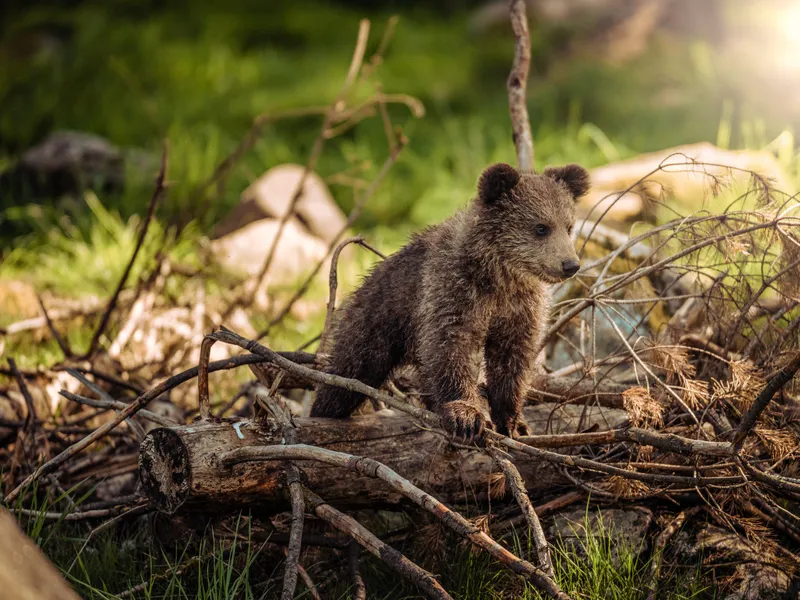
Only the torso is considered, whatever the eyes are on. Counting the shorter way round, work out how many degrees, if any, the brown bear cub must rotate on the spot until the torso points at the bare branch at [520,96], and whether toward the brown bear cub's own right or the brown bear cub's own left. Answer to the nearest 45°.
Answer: approximately 135° to the brown bear cub's own left

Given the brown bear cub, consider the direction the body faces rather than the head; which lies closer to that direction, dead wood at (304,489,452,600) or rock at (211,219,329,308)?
the dead wood

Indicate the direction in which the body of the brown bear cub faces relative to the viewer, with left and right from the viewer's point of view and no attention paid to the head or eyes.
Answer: facing the viewer and to the right of the viewer

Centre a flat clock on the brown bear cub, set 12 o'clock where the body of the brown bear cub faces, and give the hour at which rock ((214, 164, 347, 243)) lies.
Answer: The rock is roughly at 7 o'clock from the brown bear cub.

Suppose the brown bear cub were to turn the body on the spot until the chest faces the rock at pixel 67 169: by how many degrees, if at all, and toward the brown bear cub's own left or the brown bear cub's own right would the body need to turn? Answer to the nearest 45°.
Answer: approximately 180°

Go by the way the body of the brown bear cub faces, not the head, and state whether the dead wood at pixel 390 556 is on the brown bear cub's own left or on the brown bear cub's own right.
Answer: on the brown bear cub's own right

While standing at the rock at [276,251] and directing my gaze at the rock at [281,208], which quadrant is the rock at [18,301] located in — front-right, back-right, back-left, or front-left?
back-left

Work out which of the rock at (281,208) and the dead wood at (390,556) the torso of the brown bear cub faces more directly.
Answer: the dead wood

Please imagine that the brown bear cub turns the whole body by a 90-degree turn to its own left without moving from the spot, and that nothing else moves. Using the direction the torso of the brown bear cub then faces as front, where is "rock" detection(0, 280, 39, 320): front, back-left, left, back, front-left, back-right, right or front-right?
left
